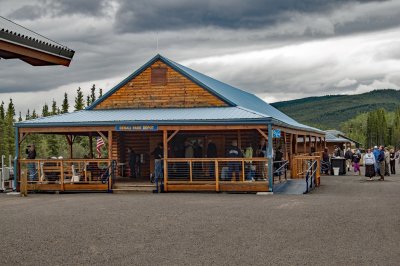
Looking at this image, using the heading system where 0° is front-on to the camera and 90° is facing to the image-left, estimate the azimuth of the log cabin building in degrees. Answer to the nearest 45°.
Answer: approximately 0°

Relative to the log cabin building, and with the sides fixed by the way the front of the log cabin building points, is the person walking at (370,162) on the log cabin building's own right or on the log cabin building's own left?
on the log cabin building's own left

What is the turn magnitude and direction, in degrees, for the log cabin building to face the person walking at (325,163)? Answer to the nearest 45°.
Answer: approximately 135° to its left

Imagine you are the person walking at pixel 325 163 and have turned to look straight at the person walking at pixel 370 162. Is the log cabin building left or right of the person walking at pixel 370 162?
right

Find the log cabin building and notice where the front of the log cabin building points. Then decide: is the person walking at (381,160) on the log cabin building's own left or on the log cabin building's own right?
on the log cabin building's own left
